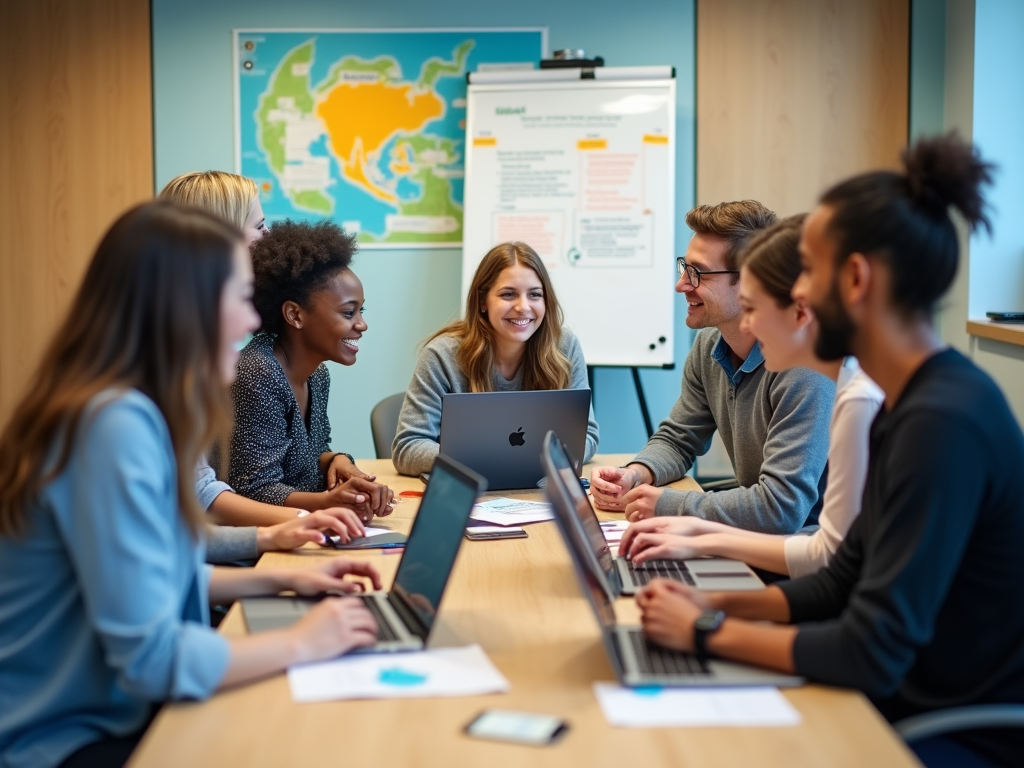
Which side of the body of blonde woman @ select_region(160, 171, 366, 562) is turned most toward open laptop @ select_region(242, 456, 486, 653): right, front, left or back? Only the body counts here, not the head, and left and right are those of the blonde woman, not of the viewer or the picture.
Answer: right

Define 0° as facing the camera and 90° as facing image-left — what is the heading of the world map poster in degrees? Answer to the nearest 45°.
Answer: approximately 0°

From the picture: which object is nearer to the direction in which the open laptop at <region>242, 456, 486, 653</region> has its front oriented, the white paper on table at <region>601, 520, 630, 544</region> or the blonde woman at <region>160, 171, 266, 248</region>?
the blonde woman

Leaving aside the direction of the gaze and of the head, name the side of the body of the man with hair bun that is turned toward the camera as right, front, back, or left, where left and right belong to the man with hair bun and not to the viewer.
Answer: left

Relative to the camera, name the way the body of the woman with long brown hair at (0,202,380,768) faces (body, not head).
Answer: to the viewer's right

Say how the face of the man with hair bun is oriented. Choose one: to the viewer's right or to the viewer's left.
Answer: to the viewer's left

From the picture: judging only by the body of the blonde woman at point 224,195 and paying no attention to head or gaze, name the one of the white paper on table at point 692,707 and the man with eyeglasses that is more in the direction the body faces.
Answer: the man with eyeglasses

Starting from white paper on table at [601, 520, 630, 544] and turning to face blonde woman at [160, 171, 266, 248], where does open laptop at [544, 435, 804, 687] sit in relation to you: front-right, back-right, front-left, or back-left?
back-left

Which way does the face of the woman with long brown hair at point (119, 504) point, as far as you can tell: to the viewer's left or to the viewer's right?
to the viewer's right

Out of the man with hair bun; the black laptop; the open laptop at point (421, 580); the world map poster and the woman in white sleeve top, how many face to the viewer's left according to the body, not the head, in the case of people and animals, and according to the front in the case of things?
3

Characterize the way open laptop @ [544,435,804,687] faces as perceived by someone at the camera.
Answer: facing to the right of the viewer

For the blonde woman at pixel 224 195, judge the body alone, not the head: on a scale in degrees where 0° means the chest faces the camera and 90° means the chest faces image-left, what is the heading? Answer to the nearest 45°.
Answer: approximately 270°

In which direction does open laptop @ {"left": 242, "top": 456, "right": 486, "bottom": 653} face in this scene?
to the viewer's left
